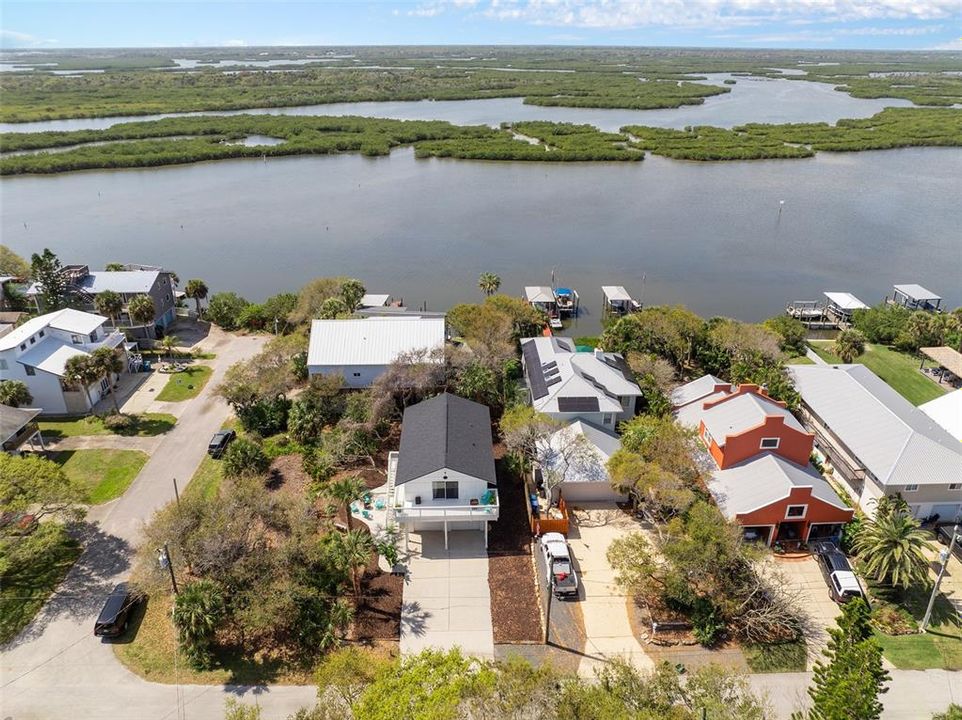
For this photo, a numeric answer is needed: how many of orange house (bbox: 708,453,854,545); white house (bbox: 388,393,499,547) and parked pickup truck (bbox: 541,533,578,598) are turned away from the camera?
1

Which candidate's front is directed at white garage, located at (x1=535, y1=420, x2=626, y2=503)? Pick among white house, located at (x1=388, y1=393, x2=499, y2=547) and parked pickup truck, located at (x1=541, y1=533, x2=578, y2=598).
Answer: the parked pickup truck

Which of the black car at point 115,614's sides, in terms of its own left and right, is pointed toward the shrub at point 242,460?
front

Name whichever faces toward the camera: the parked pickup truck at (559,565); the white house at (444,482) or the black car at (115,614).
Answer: the white house

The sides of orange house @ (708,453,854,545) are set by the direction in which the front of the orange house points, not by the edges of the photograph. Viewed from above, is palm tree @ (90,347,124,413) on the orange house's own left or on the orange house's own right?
on the orange house's own right

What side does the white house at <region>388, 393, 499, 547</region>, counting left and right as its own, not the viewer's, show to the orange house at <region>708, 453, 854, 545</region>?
left

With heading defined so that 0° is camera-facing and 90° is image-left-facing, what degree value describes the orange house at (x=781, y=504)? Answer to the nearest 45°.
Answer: approximately 0°

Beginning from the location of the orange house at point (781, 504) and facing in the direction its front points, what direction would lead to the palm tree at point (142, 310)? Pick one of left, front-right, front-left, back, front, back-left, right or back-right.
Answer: right

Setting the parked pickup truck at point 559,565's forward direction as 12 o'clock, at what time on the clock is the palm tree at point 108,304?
The palm tree is roughly at 10 o'clock from the parked pickup truck.

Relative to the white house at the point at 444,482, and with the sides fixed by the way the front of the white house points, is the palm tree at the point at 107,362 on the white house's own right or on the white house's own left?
on the white house's own right

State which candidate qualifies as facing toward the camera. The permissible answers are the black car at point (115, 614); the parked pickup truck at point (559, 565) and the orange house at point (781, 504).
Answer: the orange house

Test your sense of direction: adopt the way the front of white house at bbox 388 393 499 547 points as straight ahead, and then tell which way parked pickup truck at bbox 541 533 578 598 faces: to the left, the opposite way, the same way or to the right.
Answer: the opposite way

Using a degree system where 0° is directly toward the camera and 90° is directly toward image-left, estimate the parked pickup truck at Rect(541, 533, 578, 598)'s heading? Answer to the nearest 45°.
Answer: approximately 180°

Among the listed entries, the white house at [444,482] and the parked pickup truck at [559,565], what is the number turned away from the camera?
1

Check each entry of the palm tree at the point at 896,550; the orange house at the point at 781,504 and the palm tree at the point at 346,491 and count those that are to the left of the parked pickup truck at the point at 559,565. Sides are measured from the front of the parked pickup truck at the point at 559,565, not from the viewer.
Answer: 1
